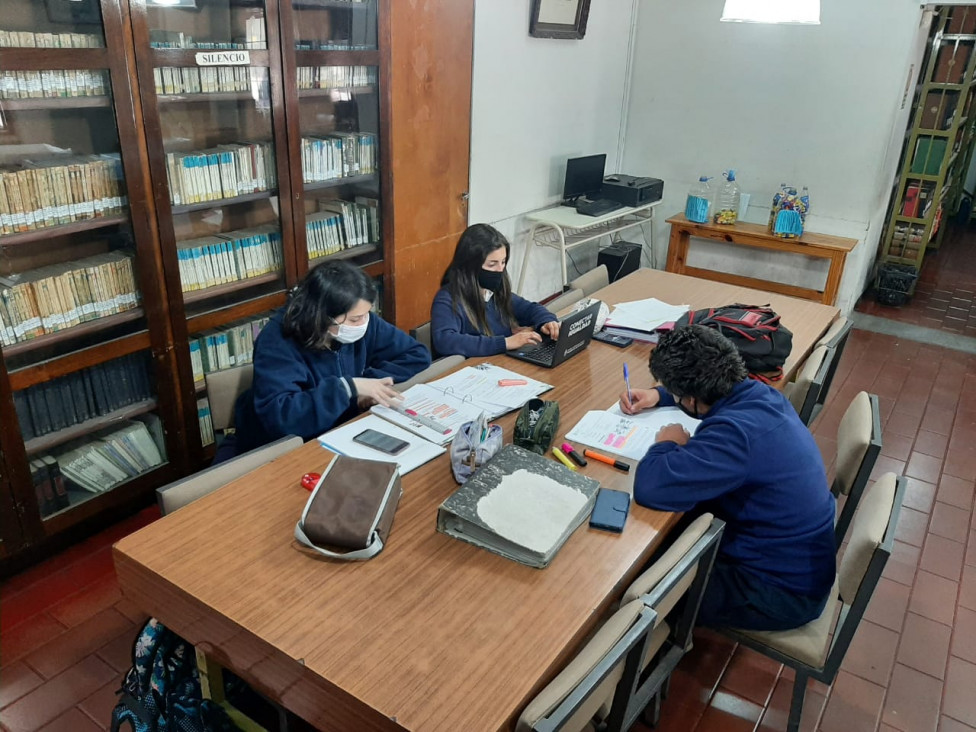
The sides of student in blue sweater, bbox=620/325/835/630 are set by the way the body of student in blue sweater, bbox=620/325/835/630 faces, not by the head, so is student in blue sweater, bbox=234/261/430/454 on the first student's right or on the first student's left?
on the first student's left

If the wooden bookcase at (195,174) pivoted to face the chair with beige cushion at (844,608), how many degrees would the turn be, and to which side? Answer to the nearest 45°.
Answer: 0° — it already faces it

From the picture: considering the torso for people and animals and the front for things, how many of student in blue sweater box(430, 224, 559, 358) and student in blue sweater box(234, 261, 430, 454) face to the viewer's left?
0

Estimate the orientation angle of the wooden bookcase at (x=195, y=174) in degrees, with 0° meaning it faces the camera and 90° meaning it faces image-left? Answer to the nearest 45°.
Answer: approximately 315°

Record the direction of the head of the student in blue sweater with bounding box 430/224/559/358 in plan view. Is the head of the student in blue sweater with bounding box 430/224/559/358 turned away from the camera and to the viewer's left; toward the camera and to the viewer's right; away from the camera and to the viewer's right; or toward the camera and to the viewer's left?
toward the camera and to the viewer's right

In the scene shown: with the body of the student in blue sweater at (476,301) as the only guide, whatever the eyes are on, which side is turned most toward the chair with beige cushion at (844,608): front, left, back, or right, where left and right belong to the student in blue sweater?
front

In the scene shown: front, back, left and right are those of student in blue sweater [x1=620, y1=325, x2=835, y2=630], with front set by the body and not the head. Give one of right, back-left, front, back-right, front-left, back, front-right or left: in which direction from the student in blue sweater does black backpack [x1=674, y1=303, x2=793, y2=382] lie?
front-right

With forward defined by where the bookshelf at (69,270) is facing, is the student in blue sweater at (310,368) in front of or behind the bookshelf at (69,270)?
in front

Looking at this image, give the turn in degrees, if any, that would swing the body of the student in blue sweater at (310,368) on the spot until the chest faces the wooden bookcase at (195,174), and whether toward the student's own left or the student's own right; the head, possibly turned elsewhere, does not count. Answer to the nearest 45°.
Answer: approximately 135° to the student's own left

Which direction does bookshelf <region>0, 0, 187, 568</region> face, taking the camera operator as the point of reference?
facing the viewer and to the right of the viewer

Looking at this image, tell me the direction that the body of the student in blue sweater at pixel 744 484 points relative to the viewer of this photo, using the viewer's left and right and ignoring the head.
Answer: facing away from the viewer and to the left of the viewer

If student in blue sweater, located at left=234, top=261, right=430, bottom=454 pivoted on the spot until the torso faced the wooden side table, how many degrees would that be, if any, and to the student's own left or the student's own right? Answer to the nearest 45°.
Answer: approximately 90° to the student's own left
